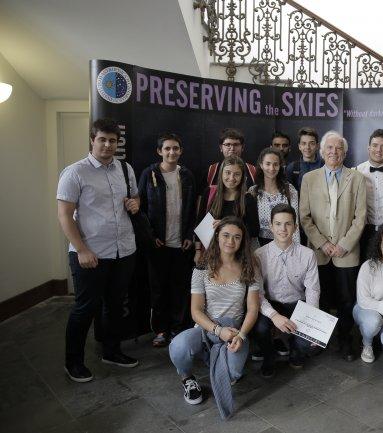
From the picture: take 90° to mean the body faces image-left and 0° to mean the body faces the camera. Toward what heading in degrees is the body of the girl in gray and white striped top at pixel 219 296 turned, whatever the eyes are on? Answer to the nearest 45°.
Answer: approximately 0°

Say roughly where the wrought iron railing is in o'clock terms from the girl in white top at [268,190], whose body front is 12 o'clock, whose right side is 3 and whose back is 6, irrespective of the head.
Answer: The wrought iron railing is roughly at 6 o'clock from the girl in white top.

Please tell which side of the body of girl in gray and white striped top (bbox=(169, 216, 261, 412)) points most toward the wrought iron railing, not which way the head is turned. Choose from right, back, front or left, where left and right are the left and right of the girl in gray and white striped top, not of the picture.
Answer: back
